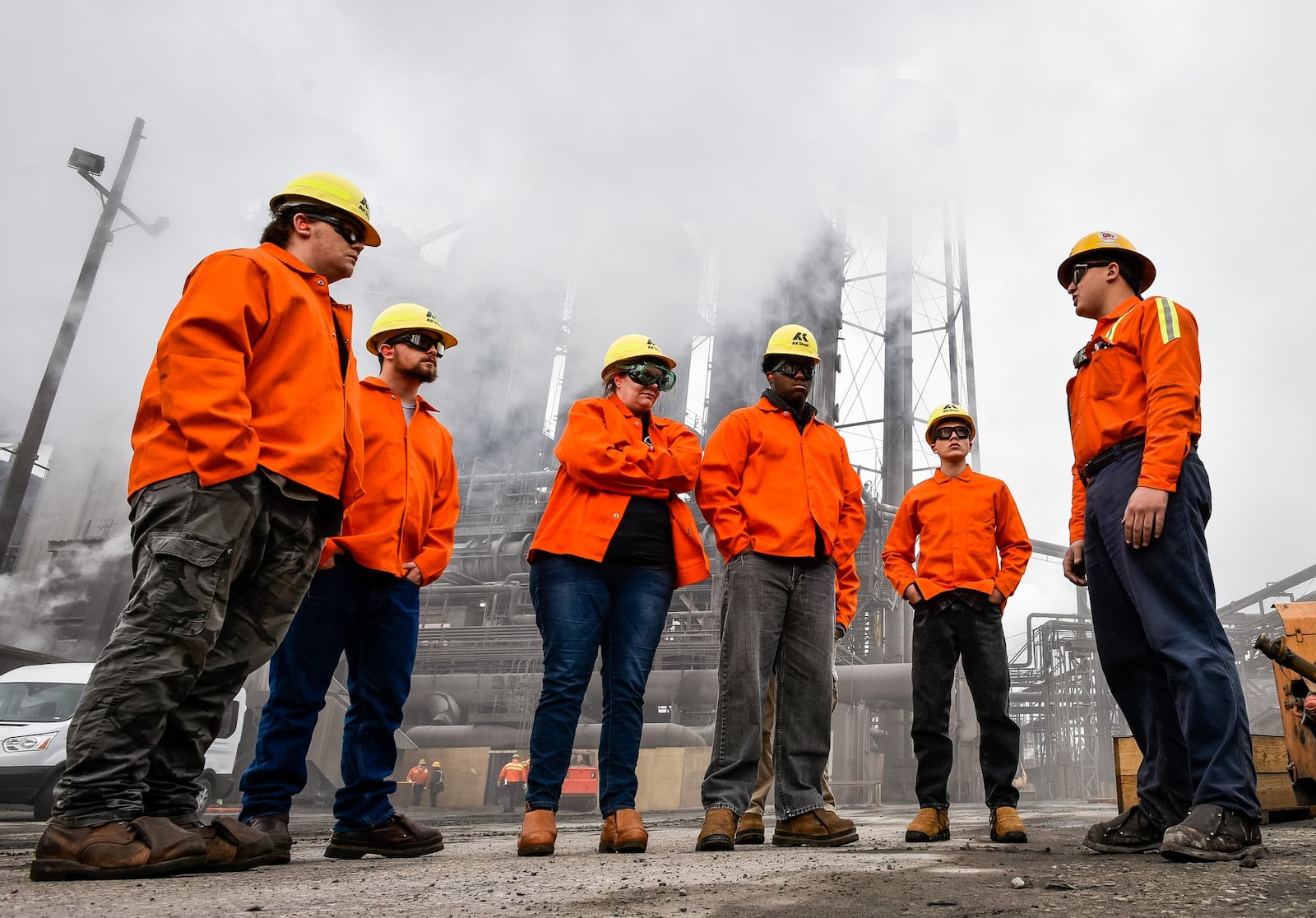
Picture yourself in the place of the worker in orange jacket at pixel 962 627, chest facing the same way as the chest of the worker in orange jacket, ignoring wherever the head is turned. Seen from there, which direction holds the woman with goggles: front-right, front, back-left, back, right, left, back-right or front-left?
front-right

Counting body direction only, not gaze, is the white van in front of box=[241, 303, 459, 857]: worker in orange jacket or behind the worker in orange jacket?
behind

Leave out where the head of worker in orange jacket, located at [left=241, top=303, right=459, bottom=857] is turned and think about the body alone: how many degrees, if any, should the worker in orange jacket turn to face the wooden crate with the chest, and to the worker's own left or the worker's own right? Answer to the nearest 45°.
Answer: approximately 45° to the worker's own left

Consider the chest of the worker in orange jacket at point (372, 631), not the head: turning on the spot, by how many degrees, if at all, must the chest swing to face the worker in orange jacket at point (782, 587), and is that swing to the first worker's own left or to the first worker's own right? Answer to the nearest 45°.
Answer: approximately 45° to the first worker's own left

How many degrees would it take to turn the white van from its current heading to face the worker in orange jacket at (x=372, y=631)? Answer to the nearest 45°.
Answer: approximately 45° to its left

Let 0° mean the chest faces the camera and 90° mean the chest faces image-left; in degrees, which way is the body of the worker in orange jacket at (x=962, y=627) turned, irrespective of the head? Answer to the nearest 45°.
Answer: approximately 0°

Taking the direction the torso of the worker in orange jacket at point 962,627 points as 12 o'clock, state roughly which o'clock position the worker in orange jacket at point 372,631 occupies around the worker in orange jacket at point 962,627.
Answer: the worker in orange jacket at point 372,631 is roughly at 2 o'clock from the worker in orange jacket at point 962,627.

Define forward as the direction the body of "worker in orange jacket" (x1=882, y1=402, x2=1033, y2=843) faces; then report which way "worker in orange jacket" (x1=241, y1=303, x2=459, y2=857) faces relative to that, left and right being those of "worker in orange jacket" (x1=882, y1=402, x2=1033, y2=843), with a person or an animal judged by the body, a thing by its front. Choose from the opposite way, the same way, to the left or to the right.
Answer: to the left

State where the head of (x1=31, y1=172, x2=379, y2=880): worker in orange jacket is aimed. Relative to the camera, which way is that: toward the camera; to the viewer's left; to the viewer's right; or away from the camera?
to the viewer's right

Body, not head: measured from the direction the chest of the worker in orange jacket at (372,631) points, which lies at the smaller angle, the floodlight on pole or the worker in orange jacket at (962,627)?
the worker in orange jacket

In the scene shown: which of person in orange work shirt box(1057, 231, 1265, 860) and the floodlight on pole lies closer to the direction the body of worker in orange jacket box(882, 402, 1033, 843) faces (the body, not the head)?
the person in orange work shirt

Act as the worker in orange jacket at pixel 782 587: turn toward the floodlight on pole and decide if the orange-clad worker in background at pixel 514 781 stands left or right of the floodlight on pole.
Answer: right

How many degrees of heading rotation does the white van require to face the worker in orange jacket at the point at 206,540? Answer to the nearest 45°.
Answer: approximately 45° to its left

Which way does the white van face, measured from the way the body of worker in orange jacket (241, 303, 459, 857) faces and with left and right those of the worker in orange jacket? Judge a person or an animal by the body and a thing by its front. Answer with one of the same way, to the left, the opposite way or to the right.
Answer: to the right

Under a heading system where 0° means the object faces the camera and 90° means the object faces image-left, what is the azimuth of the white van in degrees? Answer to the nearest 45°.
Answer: approximately 45°
